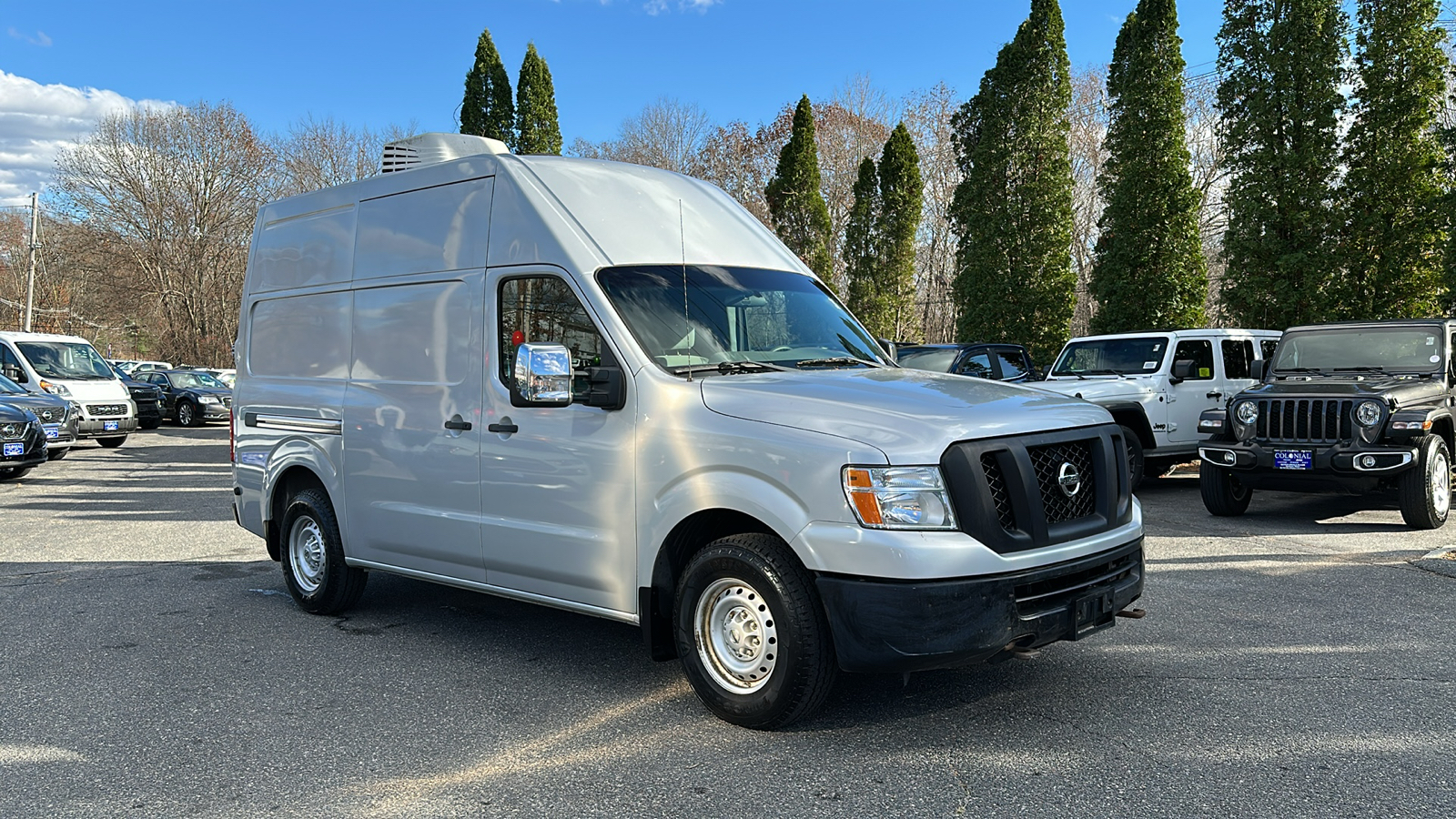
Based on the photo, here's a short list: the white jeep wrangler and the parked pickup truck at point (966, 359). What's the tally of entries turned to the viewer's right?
0

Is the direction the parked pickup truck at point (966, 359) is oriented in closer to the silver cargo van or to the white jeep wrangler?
the silver cargo van

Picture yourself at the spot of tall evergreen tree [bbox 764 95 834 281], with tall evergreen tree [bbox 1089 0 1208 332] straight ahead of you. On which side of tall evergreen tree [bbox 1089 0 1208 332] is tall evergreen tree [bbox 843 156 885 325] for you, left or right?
left

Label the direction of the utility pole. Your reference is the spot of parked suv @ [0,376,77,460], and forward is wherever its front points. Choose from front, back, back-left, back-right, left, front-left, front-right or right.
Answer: back-left

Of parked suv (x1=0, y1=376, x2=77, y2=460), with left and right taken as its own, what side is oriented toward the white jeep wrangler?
front

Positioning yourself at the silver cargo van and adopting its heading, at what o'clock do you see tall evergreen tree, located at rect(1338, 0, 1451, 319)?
The tall evergreen tree is roughly at 9 o'clock from the silver cargo van.

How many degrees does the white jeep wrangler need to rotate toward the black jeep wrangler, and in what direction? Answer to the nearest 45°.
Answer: approximately 90° to its left

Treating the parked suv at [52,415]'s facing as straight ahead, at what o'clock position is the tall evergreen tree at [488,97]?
The tall evergreen tree is roughly at 9 o'clock from the parked suv.

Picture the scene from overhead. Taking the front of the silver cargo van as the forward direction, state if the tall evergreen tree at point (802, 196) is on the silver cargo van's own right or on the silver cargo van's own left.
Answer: on the silver cargo van's own left

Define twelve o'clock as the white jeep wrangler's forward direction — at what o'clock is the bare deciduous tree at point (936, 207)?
The bare deciduous tree is roughly at 4 o'clock from the white jeep wrangler.

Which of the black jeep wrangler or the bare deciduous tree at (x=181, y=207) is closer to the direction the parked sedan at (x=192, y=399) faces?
the black jeep wrangler

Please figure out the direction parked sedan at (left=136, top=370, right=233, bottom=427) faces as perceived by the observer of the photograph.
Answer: facing the viewer and to the right of the viewer

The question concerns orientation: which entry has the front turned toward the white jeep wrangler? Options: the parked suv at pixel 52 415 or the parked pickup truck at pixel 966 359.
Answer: the parked suv at pixel 52 415

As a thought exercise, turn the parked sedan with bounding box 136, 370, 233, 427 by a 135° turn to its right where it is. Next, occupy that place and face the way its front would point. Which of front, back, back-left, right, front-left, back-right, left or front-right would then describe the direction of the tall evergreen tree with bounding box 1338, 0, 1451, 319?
back-left
